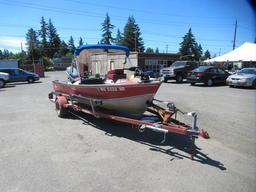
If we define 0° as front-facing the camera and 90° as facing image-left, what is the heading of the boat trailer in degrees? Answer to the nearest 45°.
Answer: approximately 315°

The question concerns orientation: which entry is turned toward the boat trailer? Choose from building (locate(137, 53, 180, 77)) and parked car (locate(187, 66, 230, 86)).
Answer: the building

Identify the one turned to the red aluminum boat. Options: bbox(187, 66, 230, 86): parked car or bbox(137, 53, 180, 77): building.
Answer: the building

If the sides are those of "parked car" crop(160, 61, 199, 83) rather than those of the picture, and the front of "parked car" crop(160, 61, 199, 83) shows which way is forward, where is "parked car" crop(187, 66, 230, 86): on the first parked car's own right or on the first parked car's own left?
on the first parked car's own left

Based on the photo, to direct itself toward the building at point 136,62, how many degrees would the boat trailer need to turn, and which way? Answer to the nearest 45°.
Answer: approximately 135° to its left

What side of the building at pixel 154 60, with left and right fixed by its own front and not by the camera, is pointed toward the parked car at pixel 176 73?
front

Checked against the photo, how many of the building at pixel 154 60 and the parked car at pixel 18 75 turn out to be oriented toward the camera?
1

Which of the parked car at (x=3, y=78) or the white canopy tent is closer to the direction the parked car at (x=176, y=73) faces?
the parked car
